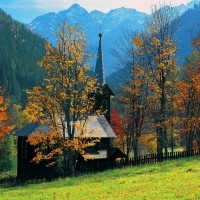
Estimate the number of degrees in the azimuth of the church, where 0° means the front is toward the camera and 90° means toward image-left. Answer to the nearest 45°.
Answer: approximately 315°

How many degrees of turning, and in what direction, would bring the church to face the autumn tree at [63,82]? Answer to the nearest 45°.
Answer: approximately 45° to its right
